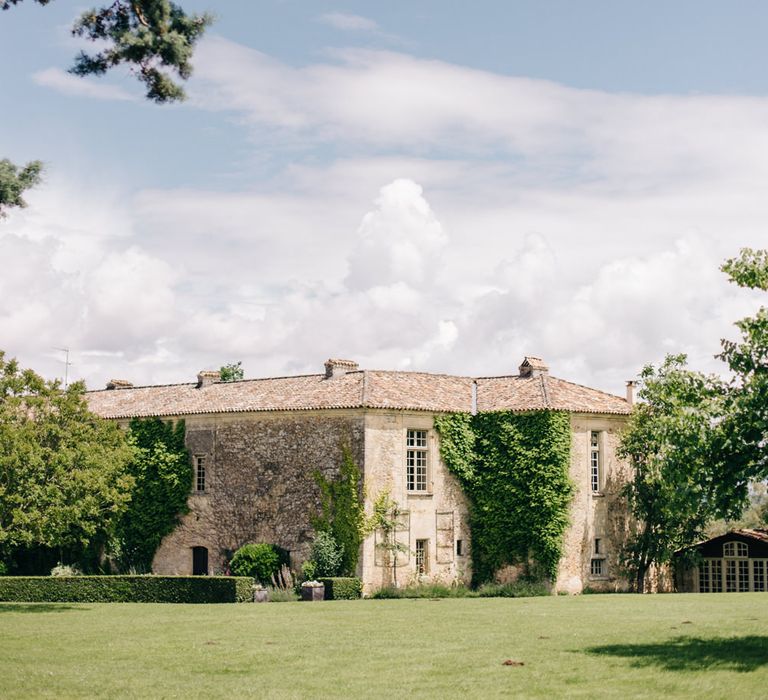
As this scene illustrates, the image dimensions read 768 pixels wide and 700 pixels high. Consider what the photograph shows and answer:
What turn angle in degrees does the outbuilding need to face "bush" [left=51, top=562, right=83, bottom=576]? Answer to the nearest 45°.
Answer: approximately 90° to its right

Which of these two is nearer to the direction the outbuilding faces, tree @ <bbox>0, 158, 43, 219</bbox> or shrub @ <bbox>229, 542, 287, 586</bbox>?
the tree

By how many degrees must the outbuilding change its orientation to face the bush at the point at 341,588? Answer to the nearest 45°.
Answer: approximately 45° to its right

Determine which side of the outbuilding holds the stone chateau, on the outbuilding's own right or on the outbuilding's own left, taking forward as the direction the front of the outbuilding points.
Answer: on the outbuilding's own right

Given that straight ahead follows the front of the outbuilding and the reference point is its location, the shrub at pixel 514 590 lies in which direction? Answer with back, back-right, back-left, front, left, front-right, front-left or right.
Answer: front-right

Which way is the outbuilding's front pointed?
toward the camera

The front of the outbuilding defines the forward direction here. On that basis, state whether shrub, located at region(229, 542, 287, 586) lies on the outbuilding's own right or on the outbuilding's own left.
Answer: on the outbuilding's own right
